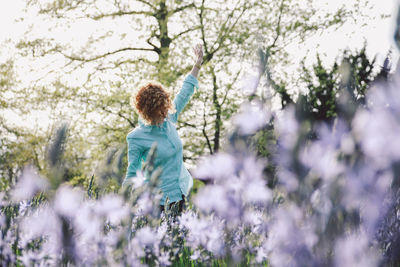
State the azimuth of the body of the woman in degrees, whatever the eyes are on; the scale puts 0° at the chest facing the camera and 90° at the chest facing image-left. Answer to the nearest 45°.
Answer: approximately 180°

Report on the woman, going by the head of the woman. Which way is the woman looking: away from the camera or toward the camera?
away from the camera

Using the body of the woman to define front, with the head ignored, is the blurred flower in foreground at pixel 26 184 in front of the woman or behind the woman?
behind
